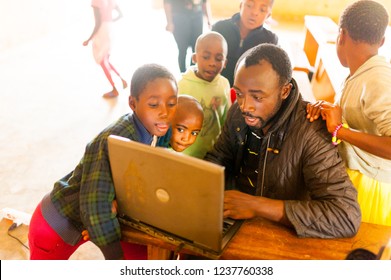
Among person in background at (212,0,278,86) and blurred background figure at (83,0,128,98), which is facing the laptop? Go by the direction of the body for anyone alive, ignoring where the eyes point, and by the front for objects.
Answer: the person in background

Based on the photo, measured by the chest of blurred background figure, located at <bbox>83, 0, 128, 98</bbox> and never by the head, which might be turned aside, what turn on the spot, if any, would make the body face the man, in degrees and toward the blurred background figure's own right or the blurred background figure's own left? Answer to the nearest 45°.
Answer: approximately 90° to the blurred background figure's own left

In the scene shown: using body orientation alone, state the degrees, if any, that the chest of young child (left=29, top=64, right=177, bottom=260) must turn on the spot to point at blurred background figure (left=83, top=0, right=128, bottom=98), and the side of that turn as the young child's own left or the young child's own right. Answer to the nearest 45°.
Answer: approximately 135° to the young child's own left

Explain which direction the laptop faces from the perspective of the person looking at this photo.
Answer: facing away from the viewer and to the right of the viewer

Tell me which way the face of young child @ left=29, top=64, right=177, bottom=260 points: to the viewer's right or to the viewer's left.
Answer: to the viewer's right

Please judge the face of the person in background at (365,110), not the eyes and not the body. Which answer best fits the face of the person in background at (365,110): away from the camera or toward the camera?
away from the camera

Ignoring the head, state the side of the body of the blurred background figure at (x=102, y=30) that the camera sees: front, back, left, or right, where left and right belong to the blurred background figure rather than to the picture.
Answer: left

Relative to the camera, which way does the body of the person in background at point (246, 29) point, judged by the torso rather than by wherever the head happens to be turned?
toward the camera

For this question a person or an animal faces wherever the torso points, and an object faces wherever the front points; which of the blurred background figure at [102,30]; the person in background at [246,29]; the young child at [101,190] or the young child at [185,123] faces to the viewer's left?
the blurred background figure

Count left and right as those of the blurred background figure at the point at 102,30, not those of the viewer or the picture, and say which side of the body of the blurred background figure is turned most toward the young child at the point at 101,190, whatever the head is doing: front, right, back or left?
left

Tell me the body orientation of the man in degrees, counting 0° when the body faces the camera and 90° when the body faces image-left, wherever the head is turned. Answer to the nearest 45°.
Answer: approximately 45°

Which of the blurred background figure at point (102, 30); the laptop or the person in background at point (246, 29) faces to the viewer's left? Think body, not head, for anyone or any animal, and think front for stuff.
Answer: the blurred background figure

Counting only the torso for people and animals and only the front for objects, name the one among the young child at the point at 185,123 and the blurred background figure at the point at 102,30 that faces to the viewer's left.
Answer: the blurred background figure

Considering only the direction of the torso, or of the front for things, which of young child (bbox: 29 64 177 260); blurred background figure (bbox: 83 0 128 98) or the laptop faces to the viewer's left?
the blurred background figure

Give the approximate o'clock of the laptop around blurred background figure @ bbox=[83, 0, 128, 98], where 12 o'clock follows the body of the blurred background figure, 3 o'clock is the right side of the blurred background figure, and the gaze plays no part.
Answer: The laptop is roughly at 9 o'clock from the blurred background figure.
